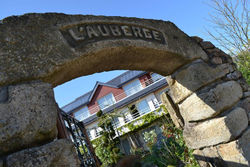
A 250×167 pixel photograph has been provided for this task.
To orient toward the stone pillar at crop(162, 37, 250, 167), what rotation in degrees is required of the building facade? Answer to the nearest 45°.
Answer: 0° — it already faces it

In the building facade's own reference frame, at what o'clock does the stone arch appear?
The stone arch is roughly at 12 o'clock from the building facade.

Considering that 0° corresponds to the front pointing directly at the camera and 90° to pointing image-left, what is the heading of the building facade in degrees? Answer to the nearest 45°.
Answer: approximately 0°
